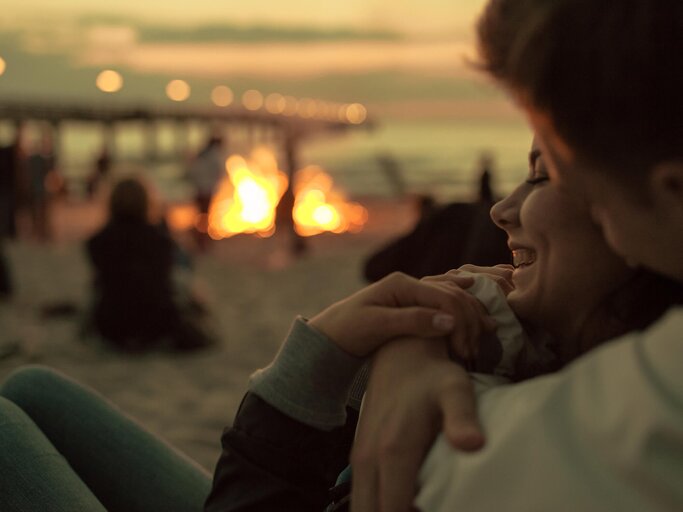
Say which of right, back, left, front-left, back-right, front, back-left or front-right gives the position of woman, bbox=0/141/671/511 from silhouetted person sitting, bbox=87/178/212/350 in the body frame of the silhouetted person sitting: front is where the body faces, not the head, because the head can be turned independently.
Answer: back-right

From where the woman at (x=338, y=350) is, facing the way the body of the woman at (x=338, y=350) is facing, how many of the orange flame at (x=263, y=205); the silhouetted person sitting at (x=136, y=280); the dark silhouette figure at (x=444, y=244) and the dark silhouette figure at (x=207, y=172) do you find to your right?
4

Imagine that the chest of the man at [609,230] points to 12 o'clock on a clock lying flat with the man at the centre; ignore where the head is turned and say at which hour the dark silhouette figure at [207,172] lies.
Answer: The dark silhouette figure is roughly at 1 o'clock from the man.

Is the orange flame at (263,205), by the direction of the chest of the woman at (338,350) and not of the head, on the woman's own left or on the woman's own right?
on the woman's own right

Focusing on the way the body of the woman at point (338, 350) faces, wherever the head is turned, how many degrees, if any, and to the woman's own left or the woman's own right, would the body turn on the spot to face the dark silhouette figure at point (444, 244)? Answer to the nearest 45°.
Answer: approximately 90° to the woman's own right

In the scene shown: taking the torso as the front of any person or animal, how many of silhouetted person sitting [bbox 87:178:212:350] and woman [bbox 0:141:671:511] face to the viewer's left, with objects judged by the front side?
1

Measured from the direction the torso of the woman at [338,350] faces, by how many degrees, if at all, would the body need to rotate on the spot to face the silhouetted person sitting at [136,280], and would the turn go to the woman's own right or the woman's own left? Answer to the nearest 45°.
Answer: approximately 90° to the woman's own right

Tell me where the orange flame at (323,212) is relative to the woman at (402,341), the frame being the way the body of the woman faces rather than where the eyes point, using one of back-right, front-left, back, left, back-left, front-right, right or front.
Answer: right

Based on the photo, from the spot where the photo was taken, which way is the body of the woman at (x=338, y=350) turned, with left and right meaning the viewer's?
facing to the left of the viewer

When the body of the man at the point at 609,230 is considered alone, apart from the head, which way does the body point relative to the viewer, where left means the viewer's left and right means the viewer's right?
facing away from the viewer and to the left of the viewer

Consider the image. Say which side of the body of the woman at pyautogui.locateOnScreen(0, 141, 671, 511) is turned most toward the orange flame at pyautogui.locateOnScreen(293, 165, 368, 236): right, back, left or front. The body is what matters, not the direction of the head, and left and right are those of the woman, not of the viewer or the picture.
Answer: right

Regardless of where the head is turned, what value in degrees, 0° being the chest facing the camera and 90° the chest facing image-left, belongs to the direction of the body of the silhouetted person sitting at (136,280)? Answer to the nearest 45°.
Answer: approximately 225°

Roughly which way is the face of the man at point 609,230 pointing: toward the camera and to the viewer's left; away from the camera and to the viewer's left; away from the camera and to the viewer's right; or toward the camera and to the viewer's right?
away from the camera and to the viewer's left

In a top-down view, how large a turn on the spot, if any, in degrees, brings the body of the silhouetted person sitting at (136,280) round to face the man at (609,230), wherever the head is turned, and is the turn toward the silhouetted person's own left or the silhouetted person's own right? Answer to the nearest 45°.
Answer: approximately 135° to the silhouetted person's own right

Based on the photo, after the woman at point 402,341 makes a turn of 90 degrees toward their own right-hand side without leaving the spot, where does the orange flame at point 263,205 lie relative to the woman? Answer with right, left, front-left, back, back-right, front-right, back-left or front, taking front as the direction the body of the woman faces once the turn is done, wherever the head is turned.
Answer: front
